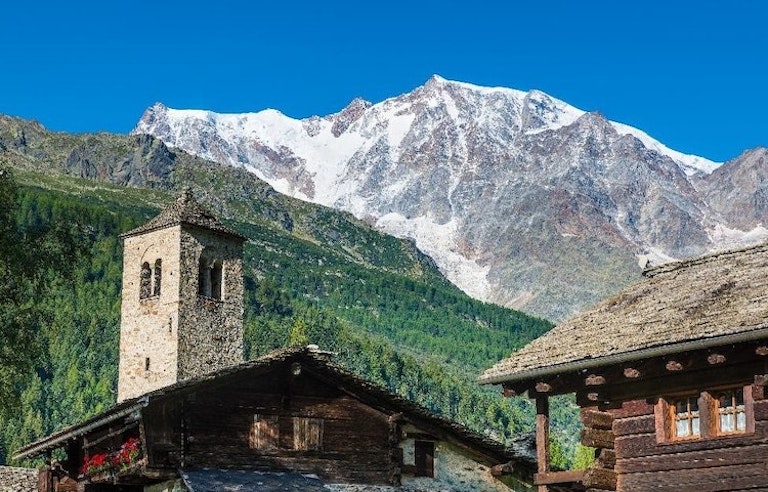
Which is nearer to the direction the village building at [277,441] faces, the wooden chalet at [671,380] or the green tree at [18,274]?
the wooden chalet

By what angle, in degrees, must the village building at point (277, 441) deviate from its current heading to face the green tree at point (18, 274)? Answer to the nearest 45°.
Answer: approximately 90° to its right

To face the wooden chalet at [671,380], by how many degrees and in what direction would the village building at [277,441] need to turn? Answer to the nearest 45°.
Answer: approximately 45° to its left
